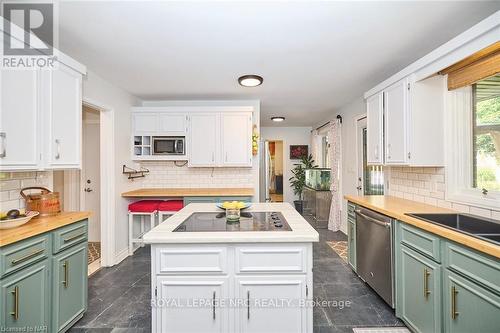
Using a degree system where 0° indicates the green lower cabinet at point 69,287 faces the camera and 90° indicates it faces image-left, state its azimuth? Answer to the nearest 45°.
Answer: approximately 315°

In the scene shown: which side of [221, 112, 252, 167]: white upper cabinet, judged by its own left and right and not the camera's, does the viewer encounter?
front

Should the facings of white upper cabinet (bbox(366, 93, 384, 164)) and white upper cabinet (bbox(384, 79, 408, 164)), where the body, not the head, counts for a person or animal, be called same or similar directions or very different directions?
same or similar directions

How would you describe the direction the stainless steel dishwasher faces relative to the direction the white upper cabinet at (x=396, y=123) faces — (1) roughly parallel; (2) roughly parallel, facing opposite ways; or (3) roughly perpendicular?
roughly parallel

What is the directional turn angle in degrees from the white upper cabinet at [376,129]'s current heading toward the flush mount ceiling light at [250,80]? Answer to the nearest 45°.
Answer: approximately 45° to its right

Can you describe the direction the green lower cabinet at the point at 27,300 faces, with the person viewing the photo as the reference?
facing the viewer and to the right of the viewer

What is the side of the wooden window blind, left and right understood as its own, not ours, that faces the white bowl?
front

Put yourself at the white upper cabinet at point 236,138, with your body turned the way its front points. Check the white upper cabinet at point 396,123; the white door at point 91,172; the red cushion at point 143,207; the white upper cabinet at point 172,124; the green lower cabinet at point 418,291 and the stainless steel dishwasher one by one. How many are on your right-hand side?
3

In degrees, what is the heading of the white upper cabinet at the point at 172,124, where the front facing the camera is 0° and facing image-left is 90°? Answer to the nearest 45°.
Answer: approximately 0°

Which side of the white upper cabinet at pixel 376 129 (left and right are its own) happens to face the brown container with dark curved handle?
front

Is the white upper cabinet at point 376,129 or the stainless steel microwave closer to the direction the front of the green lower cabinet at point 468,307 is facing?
the stainless steel microwave

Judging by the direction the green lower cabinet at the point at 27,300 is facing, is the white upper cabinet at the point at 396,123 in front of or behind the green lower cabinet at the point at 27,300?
in front

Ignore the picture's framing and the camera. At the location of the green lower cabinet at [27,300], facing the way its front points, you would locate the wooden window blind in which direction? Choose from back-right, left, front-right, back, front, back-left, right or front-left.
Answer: front

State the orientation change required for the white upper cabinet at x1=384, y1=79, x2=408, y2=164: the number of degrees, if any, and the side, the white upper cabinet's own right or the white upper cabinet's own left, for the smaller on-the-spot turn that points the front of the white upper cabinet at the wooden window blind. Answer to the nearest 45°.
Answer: approximately 90° to the white upper cabinet's own left

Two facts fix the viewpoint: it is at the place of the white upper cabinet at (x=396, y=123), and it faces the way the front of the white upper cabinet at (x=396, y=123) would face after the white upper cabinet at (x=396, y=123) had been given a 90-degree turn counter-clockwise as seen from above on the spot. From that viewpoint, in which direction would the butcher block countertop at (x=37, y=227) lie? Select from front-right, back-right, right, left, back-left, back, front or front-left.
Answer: right

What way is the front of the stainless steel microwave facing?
toward the camera
